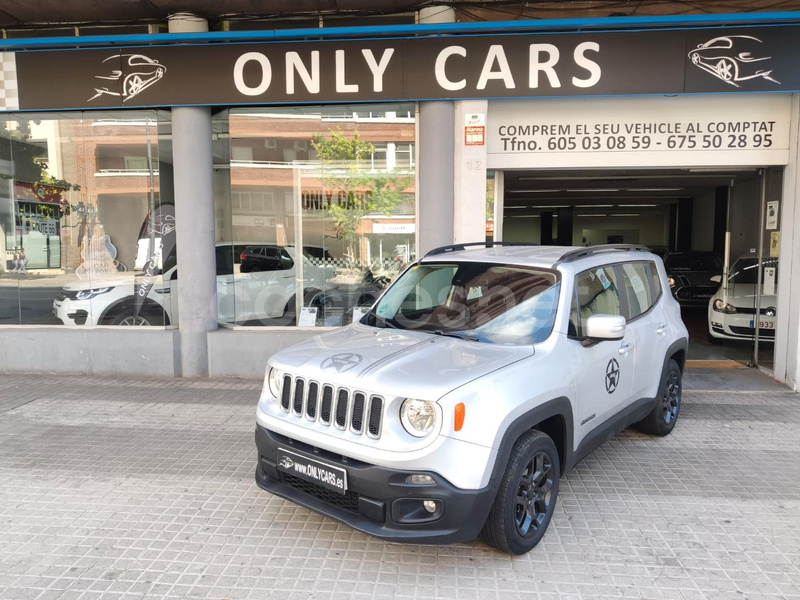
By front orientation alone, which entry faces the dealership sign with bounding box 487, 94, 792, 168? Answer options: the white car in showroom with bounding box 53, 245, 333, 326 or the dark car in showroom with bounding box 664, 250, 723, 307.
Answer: the dark car in showroom

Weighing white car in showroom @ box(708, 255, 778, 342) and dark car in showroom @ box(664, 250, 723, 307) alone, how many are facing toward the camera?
2

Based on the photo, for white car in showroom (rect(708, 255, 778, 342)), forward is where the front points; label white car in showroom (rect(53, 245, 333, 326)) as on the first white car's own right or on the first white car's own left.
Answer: on the first white car's own right

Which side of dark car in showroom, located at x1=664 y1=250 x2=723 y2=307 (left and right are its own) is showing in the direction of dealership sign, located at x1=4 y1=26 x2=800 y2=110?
front

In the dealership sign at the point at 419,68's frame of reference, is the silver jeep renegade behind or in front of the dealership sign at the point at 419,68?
in front

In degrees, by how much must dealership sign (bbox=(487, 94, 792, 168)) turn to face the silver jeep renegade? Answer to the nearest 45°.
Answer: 0° — it already faces it

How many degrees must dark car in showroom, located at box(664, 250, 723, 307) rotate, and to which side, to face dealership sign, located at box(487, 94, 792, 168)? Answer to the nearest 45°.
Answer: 0° — it already faces it

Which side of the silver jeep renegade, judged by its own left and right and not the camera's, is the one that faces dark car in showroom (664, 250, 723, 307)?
back

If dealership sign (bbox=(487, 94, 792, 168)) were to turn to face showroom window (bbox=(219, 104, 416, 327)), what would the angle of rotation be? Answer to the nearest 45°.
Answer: approximately 90° to its right

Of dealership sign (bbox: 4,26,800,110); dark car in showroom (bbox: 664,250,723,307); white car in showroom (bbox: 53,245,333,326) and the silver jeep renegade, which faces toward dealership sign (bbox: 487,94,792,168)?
the dark car in showroom

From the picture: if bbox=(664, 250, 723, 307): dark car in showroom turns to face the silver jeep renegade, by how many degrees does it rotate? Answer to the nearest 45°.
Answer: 0° — it already faces it

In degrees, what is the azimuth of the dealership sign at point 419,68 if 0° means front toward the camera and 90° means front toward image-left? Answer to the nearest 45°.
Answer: approximately 0°
